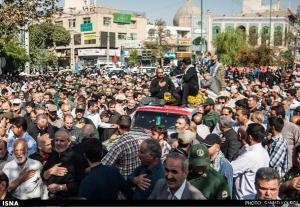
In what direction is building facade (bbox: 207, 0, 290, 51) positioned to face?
toward the camera

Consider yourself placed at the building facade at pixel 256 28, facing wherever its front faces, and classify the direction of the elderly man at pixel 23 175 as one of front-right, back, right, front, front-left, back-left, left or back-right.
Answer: front

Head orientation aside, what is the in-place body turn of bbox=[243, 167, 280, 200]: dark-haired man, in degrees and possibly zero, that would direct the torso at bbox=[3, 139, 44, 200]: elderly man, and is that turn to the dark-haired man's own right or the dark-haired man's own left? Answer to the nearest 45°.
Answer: approximately 90° to the dark-haired man's own right

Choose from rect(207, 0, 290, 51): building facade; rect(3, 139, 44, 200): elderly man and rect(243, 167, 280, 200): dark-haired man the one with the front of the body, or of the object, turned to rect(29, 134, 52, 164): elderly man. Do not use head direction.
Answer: the building facade

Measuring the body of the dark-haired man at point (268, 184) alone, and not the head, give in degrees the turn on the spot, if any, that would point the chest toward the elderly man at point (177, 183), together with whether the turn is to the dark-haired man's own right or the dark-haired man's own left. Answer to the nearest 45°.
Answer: approximately 90° to the dark-haired man's own right

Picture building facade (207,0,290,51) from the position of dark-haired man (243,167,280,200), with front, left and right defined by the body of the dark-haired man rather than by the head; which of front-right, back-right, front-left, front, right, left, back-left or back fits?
back

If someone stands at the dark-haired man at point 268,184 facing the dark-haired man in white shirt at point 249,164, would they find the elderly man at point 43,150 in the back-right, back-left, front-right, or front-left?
front-left

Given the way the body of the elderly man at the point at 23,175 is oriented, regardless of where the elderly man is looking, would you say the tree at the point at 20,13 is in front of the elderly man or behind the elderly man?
behind

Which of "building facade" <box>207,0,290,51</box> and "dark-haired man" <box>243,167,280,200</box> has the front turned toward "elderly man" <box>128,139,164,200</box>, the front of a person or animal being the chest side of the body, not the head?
the building facade

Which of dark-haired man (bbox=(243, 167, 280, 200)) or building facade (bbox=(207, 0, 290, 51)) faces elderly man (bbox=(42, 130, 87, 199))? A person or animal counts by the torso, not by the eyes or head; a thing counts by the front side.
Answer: the building facade

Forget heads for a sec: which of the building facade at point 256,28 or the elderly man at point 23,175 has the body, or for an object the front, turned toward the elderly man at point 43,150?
the building facade
